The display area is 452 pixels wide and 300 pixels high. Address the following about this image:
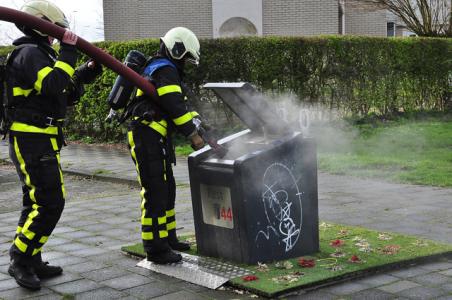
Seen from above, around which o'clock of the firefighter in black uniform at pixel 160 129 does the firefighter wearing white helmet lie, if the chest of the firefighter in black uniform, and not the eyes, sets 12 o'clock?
The firefighter wearing white helmet is roughly at 5 o'clock from the firefighter in black uniform.

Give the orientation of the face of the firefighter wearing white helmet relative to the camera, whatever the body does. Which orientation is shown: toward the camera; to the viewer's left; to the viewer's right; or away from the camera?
to the viewer's right

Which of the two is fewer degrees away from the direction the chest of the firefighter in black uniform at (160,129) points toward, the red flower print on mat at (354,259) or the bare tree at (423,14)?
the red flower print on mat

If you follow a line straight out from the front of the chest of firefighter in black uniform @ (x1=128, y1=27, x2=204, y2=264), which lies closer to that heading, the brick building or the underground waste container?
the underground waste container

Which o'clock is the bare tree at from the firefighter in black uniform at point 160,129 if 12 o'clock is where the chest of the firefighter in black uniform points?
The bare tree is roughly at 10 o'clock from the firefighter in black uniform.

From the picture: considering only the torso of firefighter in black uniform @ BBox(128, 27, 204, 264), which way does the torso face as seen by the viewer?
to the viewer's right

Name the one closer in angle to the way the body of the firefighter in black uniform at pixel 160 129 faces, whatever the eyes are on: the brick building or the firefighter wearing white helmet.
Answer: the brick building

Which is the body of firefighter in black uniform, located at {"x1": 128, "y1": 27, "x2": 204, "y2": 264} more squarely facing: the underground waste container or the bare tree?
the underground waste container

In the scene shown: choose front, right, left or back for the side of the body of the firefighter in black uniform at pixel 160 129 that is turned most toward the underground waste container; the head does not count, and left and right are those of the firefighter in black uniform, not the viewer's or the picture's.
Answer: front

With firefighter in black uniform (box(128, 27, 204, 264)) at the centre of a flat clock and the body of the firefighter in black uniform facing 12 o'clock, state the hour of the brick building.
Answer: The brick building is roughly at 9 o'clock from the firefighter in black uniform.

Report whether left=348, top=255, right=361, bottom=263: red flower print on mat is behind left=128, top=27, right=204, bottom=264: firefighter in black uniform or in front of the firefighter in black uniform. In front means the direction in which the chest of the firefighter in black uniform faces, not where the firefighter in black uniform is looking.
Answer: in front
